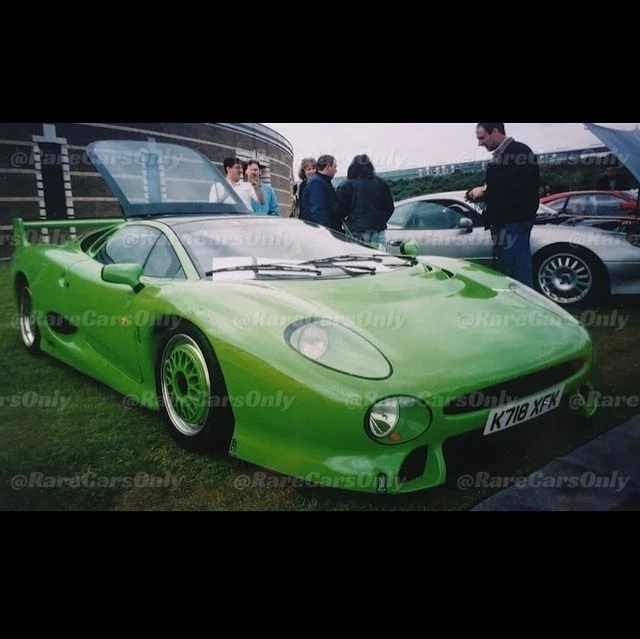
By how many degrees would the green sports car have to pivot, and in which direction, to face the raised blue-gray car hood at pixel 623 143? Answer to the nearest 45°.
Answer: approximately 90° to its left

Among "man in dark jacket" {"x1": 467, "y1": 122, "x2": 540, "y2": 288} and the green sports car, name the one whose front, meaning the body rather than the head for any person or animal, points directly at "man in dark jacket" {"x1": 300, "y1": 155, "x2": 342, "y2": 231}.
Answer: "man in dark jacket" {"x1": 467, "y1": 122, "x2": 540, "y2": 288}

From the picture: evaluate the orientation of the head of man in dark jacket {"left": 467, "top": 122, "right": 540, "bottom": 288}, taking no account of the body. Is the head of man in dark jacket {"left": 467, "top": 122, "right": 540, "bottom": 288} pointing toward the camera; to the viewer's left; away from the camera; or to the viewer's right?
to the viewer's left

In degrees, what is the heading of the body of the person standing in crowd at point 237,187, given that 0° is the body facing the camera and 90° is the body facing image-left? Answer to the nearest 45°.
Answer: approximately 315°

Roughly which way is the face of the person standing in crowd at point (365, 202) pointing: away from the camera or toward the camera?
away from the camera

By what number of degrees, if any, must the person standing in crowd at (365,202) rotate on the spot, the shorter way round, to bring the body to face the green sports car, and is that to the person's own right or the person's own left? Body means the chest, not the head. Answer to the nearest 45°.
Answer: approximately 180°

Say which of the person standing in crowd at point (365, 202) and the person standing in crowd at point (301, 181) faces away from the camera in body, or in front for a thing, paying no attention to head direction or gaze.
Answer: the person standing in crowd at point (365, 202)

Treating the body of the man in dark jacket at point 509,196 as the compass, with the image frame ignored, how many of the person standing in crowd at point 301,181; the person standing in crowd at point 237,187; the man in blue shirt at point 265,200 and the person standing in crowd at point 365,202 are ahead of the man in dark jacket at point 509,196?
4

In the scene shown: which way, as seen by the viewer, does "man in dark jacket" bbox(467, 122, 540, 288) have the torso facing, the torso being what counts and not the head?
to the viewer's left

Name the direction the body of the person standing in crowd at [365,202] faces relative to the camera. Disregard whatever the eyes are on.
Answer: away from the camera

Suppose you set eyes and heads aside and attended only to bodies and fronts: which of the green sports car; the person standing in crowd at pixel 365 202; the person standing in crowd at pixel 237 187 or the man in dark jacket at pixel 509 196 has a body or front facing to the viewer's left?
the man in dark jacket

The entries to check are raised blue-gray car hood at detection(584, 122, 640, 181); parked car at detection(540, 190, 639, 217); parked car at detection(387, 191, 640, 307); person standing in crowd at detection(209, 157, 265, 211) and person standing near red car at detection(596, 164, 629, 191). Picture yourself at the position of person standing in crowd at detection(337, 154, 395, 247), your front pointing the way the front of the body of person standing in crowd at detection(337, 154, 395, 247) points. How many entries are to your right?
4

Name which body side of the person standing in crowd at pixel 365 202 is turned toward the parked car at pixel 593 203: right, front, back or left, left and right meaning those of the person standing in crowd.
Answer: right
